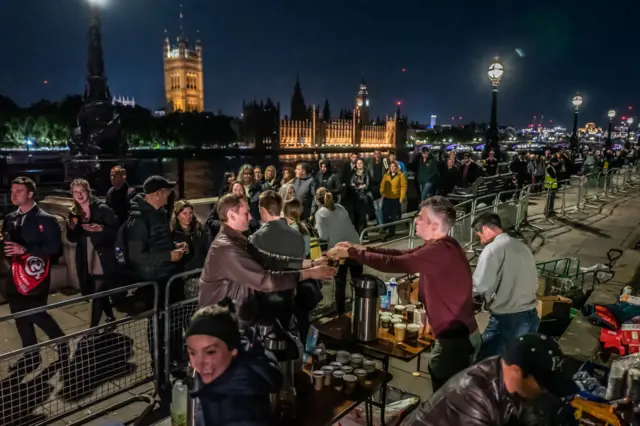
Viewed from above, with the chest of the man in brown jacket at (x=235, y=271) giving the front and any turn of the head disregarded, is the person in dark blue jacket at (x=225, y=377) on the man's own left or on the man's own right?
on the man's own right

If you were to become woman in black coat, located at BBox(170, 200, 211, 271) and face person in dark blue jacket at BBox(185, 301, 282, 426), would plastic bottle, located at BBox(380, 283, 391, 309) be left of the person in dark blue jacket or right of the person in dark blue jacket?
left

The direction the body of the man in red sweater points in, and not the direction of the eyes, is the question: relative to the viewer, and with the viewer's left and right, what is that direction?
facing to the left of the viewer

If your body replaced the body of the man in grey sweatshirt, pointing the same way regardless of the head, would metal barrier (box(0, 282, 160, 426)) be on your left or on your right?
on your left

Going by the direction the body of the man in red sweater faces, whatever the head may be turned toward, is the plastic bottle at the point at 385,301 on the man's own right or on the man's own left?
on the man's own right

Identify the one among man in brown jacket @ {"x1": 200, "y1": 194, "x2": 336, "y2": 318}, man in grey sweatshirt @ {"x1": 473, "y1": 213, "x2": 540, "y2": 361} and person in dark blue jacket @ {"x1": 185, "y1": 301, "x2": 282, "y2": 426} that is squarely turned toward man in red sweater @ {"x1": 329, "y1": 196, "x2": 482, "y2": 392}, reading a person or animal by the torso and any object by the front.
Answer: the man in brown jacket

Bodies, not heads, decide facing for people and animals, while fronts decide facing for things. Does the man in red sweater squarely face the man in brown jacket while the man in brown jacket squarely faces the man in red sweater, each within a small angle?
yes

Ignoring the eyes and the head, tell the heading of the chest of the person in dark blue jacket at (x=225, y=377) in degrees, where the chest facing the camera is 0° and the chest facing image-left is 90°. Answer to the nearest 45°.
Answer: approximately 45°

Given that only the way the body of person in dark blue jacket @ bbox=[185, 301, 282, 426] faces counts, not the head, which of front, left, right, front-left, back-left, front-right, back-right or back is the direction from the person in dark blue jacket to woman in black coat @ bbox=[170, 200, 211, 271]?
back-right

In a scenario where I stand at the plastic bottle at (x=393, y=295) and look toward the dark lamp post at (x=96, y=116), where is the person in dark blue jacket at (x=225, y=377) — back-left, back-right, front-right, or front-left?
back-left

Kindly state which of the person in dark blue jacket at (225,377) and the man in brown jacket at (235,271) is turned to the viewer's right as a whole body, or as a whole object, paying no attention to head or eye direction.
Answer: the man in brown jacket

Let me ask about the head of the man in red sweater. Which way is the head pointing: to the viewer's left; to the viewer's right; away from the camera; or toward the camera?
to the viewer's left

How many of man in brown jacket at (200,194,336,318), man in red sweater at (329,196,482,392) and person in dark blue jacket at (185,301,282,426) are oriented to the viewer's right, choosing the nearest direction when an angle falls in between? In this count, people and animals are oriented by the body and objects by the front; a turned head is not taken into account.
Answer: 1

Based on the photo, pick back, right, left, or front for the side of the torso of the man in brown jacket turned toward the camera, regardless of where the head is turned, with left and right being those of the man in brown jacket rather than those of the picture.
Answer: right

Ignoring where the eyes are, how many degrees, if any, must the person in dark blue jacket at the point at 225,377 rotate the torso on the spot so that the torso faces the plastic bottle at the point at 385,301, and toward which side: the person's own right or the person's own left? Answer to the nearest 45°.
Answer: approximately 180°

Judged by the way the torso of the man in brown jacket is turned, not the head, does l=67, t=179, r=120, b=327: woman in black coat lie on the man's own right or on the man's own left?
on the man's own left

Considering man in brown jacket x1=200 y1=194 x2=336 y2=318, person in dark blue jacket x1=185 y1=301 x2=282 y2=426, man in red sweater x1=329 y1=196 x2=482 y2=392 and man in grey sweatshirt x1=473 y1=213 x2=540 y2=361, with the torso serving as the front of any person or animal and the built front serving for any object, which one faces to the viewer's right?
the man in brown jacket
